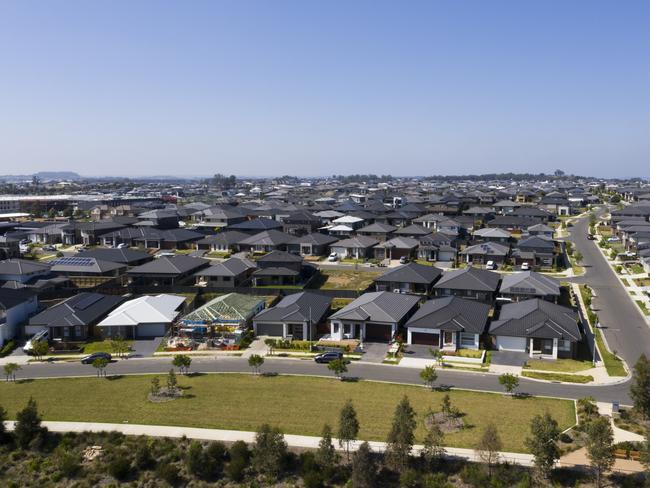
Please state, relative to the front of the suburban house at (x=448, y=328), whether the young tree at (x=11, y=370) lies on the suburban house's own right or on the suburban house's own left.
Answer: on the suburban house's own right

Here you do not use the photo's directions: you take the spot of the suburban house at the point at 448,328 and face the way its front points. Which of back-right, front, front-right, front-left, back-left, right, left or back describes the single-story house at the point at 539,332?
left

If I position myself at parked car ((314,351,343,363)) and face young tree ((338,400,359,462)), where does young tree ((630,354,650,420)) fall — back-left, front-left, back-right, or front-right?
front-left

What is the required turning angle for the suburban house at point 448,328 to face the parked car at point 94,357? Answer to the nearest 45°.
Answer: approximately 90° to its right

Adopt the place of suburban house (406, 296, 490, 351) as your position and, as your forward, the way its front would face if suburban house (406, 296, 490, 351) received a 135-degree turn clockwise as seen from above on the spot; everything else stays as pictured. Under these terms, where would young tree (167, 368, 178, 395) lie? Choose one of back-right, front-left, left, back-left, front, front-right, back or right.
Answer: left

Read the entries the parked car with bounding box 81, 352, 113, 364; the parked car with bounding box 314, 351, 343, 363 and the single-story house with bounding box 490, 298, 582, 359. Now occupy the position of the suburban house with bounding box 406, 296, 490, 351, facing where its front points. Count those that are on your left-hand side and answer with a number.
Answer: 1

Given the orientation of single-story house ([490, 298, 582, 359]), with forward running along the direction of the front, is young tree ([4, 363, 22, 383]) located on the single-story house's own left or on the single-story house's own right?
on the single-story house's own right

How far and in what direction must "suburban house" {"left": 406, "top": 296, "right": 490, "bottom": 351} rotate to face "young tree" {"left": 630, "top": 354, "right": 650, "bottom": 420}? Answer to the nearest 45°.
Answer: approximately 45° to its left

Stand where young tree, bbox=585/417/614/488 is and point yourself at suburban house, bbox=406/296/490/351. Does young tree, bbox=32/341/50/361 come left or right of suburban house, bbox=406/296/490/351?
left

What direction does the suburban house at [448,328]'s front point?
toward the camera

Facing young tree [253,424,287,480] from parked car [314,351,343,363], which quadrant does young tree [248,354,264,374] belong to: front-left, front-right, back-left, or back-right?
front-right

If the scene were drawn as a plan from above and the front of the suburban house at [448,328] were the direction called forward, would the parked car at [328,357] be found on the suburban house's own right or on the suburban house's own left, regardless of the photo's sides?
on the suburban house's own right

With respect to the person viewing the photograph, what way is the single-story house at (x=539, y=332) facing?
facing the viewer

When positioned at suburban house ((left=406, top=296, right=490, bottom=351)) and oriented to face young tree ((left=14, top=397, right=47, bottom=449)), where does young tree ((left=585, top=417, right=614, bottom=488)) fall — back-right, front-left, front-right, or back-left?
front-left

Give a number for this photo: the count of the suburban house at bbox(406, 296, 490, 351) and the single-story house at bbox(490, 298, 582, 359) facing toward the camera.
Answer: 2

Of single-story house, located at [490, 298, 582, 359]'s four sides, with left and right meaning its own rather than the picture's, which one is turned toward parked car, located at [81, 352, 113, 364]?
right

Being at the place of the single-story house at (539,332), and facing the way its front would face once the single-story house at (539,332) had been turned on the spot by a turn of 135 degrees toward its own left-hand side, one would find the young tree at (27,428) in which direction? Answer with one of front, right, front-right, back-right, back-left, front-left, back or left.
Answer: back
